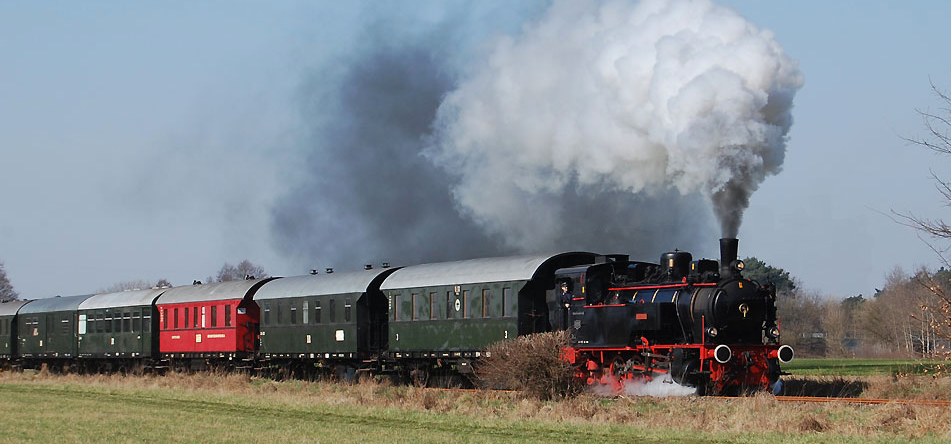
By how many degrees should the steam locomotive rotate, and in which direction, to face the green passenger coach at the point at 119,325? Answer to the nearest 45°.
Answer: approximately 180°

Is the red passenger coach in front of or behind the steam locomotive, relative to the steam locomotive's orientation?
behind

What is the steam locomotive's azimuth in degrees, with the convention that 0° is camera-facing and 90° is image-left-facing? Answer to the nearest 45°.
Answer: approximately 315°

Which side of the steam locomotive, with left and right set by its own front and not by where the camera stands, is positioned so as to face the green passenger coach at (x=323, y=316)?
back

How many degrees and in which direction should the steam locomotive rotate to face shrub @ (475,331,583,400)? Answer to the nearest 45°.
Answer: approximately 135° to its right

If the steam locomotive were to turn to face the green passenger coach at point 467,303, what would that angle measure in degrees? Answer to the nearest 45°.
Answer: approximately 180°
